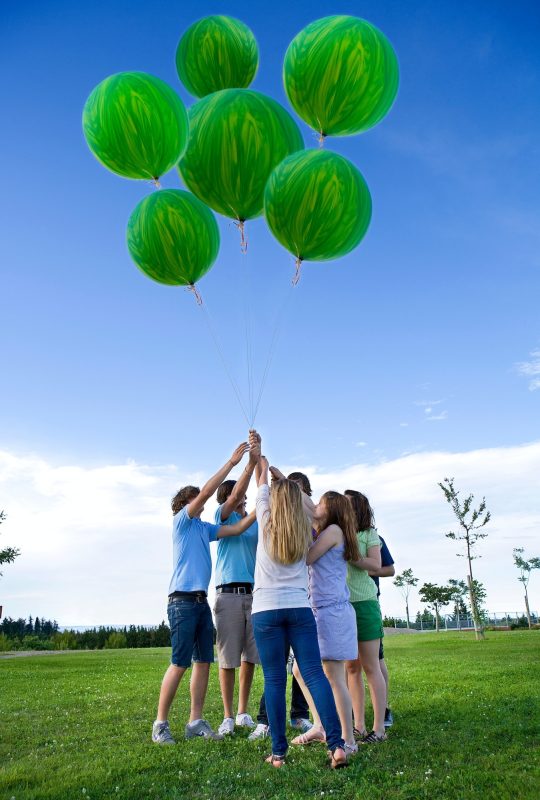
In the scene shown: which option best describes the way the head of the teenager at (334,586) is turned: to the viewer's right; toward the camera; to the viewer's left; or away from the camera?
to the viewer's left

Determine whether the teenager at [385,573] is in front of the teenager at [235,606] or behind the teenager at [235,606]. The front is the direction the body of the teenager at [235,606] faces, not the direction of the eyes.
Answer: in front

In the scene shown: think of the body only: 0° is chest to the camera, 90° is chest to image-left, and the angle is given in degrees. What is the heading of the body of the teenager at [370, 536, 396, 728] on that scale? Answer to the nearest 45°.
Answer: approximately 90°

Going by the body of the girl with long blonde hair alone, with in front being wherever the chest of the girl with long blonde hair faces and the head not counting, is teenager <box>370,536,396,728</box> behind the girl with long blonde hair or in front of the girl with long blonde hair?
in front

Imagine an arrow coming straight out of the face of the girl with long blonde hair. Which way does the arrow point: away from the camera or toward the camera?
away from the camera

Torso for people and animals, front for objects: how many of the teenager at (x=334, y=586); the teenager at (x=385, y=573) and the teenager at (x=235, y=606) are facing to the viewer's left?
2

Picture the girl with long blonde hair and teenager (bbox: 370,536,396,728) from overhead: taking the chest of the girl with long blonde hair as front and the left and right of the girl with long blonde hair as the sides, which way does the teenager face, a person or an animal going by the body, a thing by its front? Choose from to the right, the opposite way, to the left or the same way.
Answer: to the left

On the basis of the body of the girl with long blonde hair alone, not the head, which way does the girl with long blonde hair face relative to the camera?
away from the camera

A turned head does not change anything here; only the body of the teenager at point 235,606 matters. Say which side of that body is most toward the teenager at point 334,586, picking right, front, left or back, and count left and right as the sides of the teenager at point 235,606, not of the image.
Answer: front

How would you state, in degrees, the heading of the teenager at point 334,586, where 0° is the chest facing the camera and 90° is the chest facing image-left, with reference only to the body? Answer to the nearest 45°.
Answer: approximately 90°

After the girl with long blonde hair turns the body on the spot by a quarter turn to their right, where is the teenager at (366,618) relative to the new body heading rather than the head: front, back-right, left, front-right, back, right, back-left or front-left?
front-left
